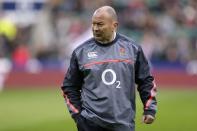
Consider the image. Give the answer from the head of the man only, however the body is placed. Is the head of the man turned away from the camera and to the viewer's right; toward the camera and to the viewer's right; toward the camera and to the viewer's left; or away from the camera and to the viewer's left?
toward the camera and to the viewer's left

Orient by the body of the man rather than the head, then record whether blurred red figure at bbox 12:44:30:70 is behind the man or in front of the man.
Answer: behind

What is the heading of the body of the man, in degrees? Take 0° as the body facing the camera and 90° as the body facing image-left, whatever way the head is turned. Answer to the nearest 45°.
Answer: approximately 0°
